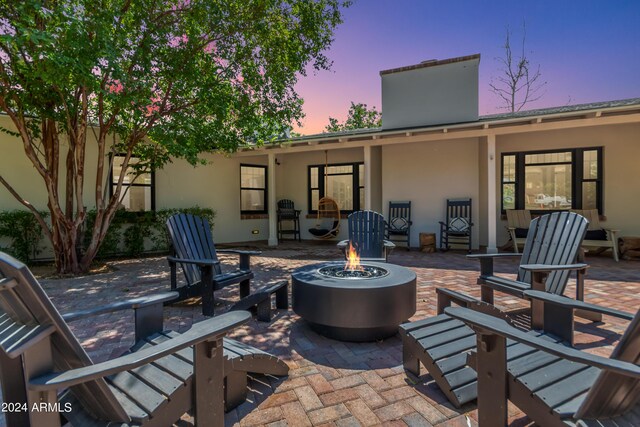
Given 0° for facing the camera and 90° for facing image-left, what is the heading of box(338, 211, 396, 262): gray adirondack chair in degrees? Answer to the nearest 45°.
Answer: approximately 0°

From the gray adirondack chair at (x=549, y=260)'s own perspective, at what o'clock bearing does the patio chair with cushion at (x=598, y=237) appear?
The patio chair with cushion is roughly at 5 o'clock from the gray adirondack chair.

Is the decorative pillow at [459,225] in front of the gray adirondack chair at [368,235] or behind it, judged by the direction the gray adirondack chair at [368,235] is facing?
behind

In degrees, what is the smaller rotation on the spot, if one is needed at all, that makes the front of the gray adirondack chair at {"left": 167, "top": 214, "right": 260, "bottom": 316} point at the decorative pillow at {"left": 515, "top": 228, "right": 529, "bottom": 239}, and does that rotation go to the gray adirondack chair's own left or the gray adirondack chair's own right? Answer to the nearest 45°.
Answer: approximately 45° to the gray adirondack chair's own left

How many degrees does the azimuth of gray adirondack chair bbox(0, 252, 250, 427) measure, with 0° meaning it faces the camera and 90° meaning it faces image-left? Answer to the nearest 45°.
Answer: approximately 225°

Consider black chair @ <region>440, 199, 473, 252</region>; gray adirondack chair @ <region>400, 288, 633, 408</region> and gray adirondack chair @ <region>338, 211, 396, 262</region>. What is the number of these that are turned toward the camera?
2

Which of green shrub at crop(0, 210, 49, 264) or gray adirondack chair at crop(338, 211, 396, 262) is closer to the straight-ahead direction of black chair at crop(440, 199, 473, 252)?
the gray adirondack chair

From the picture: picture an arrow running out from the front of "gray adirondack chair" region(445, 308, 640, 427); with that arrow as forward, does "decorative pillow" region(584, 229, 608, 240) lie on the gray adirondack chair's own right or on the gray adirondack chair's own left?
on the gray adirondack chair's own right

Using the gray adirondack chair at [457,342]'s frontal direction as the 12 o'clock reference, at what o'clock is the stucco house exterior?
The stucco house exterior is roughly at 1 o'clock from the gray adirondack chair.

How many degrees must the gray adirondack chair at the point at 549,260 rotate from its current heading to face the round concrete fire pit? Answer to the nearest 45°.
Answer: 0° — it already faces it

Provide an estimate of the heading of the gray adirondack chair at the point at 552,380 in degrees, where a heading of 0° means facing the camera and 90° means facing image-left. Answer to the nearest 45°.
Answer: approximately 135°

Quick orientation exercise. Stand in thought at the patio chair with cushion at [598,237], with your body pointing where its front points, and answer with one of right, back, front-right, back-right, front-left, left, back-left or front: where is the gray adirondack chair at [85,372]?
front-right

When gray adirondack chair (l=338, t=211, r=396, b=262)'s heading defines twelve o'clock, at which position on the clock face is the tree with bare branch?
The tree with bare branch is roughly at 7 o'clock from the gray adirondack chair.

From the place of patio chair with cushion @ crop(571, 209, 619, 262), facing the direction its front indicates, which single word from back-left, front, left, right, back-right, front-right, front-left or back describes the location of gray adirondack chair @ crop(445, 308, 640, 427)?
front-right
